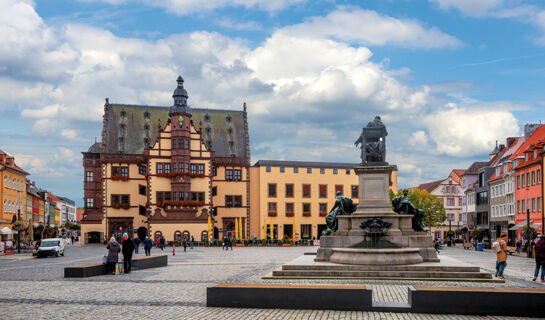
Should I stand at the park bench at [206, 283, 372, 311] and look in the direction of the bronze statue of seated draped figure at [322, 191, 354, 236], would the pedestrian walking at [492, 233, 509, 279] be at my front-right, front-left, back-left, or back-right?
front-right

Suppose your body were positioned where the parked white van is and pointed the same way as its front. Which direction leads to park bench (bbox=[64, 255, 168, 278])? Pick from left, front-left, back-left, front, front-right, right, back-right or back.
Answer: front-left

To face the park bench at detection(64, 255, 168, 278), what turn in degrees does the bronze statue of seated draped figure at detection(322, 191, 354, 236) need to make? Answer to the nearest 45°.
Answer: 0° — it already faces it

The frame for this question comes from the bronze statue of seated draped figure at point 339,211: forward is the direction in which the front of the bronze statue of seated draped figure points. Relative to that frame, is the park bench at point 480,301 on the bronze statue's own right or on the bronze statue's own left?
on the bronze statue's own left

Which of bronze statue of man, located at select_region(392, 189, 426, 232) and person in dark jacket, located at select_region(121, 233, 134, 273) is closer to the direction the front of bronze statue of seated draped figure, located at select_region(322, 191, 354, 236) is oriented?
the person in dark jacket

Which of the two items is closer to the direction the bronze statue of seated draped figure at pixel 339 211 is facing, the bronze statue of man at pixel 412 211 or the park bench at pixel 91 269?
the park bench

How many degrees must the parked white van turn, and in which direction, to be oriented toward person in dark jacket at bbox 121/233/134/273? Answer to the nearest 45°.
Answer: approximately 45° to its left

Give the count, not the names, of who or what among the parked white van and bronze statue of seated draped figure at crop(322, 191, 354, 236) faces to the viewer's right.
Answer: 0

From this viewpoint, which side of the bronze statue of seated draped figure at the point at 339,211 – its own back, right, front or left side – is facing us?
left

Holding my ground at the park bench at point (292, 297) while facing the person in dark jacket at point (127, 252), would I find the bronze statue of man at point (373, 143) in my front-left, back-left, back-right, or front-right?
front-right

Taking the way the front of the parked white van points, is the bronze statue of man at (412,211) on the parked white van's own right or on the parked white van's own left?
on the parked white van's own left

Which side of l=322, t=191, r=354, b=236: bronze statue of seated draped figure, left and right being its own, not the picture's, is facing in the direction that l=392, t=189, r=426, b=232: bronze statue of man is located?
back
